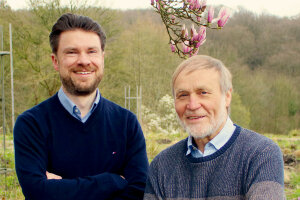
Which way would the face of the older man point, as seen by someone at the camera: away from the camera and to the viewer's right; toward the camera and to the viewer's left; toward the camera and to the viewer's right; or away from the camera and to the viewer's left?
toward the camera and to the viewer's left

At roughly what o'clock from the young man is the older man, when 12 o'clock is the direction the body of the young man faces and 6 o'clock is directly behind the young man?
The older man is roughly at 10 o'clock from the young man.

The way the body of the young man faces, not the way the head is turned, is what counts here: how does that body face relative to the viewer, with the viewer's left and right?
facing the viewer
